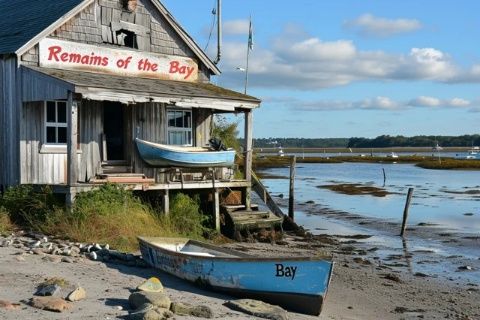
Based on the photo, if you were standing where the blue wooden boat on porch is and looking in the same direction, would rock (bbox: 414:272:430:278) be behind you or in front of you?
behind

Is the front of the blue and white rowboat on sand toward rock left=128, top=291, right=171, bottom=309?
no

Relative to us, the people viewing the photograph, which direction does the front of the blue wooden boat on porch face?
facing to the left of the viewer

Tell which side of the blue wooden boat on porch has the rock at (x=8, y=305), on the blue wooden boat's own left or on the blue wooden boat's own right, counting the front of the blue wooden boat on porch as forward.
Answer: on the blue wooden boat's own left

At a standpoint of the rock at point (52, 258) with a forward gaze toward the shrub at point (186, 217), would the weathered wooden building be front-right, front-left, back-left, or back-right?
front-left

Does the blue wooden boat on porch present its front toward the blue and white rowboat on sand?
no

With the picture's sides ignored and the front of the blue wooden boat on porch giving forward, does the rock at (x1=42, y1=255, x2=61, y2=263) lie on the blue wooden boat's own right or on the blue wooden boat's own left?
on the blue wooden boat's own left

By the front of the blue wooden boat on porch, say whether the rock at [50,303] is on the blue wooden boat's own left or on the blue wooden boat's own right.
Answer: on the blue wooden boat's own left

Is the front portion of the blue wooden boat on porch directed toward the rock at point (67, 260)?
no

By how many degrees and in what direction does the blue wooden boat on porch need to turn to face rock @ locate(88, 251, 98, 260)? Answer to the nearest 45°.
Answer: approximately 90° to its left
